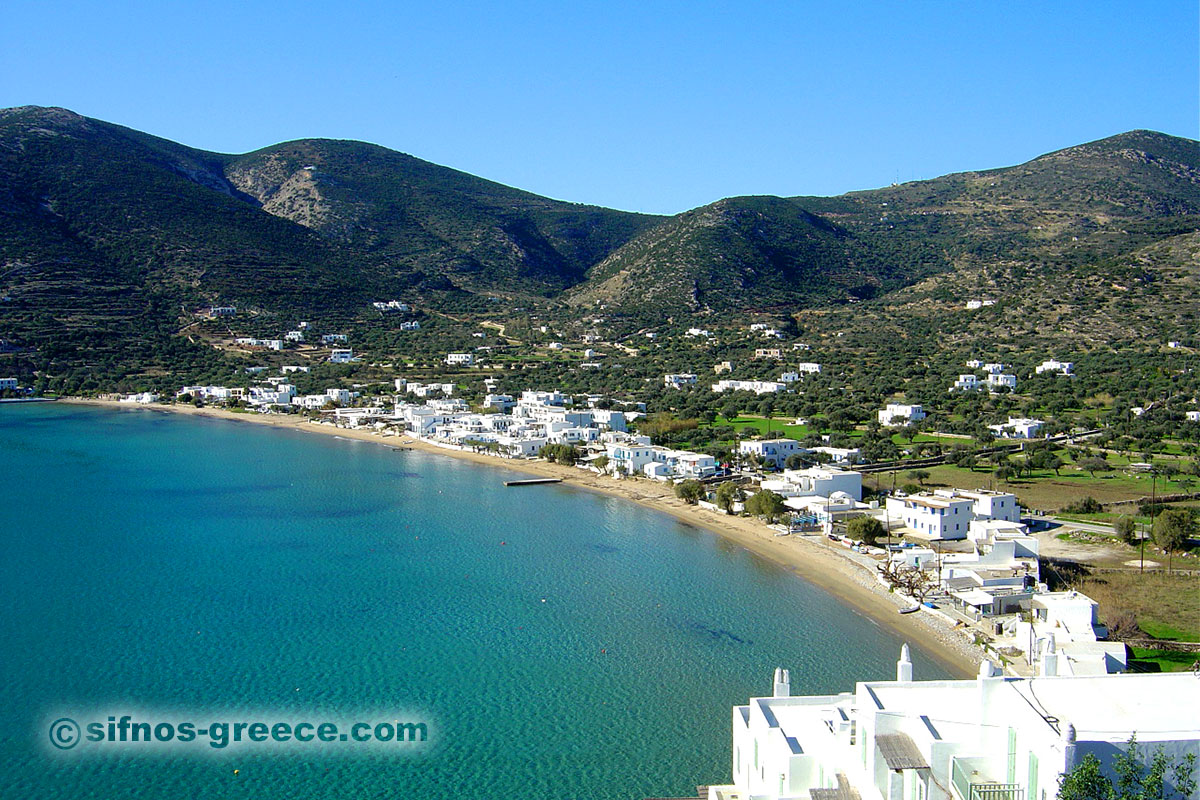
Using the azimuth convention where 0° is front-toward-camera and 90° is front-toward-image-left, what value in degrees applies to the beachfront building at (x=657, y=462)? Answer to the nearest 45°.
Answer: approximately 45°

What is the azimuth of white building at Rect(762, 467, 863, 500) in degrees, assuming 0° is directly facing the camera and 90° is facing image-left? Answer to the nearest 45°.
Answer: approximately 45°

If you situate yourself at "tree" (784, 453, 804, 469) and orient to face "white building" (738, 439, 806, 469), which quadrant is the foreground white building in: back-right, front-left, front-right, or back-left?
back-left

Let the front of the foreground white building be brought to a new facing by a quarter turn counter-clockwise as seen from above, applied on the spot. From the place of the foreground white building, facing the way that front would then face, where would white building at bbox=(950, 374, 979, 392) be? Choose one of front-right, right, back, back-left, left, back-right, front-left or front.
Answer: back-left

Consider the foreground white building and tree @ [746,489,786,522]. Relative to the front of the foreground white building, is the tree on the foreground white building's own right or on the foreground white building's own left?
on the foreground white building's own right

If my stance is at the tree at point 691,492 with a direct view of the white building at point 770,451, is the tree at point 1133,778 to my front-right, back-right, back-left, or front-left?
back-right

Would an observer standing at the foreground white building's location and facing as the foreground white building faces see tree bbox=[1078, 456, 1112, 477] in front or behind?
behind
